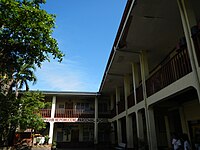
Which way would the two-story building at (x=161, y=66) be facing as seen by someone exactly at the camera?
facing the viewer and to the left of the viewer
